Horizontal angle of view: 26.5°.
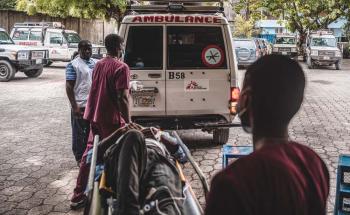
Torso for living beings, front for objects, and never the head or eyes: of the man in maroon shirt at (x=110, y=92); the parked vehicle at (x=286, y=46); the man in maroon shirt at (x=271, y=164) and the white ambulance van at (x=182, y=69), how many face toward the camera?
1

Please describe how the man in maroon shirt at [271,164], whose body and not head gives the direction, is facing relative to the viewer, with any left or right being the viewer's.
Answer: facing away from the viewer and to the left of the viewer

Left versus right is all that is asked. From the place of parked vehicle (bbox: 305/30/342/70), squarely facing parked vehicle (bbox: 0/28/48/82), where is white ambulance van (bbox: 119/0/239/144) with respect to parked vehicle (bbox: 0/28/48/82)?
left

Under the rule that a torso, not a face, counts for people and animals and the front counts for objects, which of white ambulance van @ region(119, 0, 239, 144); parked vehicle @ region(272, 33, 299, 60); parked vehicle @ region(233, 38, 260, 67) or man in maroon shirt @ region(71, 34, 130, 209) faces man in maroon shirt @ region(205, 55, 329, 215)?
parked vehicle @ region(272, 33, 299, 60)

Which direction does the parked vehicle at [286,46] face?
toward the camera

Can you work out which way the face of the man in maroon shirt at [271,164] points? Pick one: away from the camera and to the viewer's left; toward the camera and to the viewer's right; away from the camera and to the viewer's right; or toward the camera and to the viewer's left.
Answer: away from the camera and to the viewer's left

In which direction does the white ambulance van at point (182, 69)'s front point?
away from the camera

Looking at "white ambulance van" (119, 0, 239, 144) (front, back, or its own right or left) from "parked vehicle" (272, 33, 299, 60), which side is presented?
front

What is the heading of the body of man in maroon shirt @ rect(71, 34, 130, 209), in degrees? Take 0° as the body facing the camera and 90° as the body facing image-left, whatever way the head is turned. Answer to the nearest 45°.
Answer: approximately 225°

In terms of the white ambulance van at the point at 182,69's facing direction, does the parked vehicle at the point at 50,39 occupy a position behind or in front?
in front

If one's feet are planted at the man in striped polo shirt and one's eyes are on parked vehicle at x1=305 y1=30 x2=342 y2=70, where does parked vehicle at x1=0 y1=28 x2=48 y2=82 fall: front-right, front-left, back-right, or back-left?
front-left

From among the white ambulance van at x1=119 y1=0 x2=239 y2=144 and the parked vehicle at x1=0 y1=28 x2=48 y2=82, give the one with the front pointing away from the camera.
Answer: the white ambulance van

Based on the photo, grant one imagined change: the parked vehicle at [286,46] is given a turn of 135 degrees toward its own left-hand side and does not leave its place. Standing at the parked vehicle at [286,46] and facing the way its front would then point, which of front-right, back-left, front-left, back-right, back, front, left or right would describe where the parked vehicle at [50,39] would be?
back

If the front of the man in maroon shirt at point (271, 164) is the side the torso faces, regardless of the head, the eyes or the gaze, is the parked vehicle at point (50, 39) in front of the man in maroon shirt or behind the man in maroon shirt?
in front
